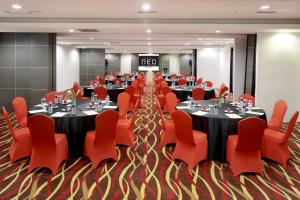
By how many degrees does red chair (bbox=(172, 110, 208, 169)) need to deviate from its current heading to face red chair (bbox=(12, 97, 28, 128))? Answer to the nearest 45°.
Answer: approximately 135° to its left

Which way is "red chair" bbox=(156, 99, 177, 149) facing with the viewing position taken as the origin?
facing to the right of the viewer

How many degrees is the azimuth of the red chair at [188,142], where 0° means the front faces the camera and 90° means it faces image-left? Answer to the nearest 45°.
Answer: approximately 225°

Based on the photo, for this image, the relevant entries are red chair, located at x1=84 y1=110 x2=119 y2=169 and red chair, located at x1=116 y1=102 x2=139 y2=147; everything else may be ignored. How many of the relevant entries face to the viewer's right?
0

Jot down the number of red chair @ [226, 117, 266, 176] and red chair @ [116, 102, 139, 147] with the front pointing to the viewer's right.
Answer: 0

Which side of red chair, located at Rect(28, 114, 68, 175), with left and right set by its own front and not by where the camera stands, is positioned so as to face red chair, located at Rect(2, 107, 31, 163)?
left

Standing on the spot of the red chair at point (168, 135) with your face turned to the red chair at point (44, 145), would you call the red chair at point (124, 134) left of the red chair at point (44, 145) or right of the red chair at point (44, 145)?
right

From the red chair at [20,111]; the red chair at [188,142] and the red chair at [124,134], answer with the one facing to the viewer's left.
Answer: the red chair at [124,134]

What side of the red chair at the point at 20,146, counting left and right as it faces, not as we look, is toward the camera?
right

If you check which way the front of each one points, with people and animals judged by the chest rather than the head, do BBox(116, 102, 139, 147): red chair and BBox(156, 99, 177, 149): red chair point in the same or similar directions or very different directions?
very different directions

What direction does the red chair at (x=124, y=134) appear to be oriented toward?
to the viewer's left

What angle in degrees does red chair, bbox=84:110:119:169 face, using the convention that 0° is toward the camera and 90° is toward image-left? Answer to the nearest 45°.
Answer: approximately 135°
